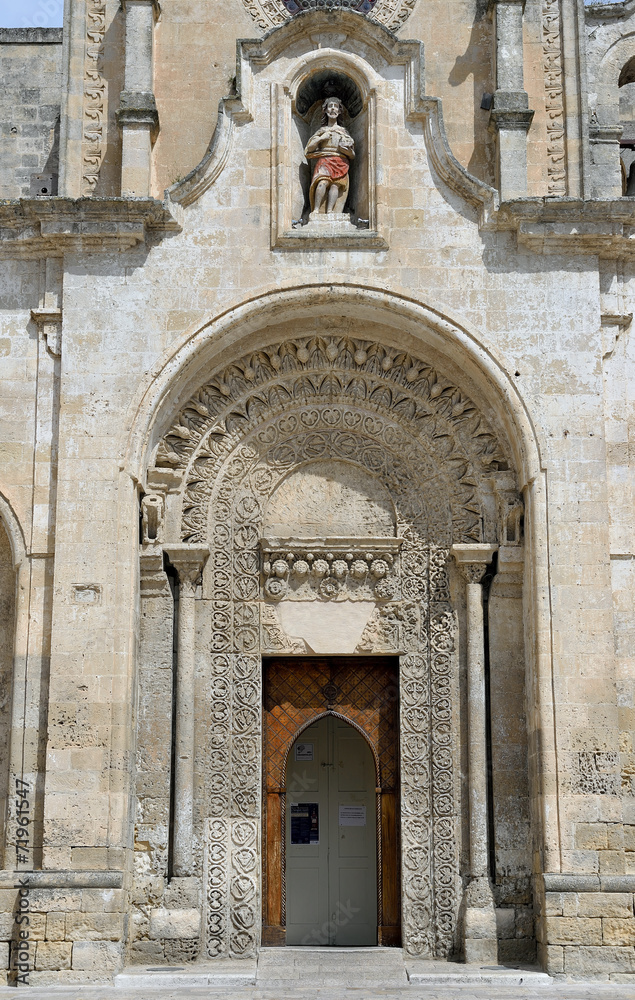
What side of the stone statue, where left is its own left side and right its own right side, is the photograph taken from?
front

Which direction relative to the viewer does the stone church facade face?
toward the camera
